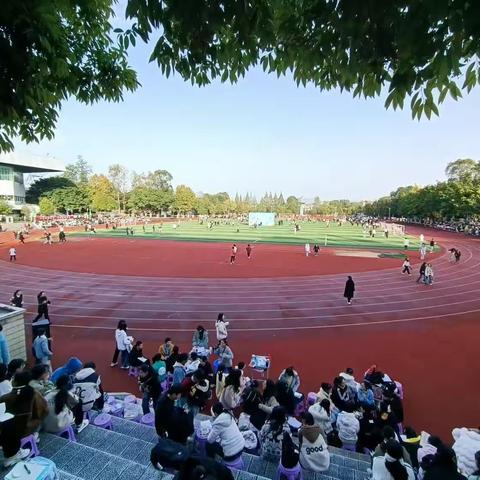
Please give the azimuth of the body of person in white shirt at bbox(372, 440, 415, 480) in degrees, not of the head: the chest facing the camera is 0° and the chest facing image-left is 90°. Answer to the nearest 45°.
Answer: approximately 180°

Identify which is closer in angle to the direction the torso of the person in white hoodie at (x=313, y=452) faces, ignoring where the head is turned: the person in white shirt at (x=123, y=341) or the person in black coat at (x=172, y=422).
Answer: the person in white shirt

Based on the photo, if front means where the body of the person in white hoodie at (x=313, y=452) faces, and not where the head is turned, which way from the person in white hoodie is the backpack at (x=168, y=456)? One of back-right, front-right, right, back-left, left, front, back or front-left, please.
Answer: back-left

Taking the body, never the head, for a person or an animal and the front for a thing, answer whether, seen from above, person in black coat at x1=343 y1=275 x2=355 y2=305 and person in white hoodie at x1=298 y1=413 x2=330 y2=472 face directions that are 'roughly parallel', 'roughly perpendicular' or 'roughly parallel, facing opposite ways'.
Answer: roughly parallel

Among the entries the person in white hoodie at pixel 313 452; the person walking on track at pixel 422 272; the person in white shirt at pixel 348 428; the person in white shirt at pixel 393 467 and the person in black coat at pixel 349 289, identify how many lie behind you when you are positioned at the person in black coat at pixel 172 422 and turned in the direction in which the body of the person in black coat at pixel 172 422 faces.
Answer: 0

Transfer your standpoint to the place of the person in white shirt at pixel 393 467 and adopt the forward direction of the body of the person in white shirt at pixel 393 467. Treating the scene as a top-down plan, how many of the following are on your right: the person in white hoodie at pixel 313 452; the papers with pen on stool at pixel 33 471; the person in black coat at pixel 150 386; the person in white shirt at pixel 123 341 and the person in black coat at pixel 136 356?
0

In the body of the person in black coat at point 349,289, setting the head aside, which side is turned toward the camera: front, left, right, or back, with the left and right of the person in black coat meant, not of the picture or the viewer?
back

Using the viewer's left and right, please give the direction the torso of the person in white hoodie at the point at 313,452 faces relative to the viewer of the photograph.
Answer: facing away from the viewer
